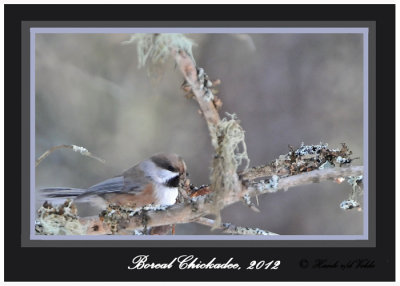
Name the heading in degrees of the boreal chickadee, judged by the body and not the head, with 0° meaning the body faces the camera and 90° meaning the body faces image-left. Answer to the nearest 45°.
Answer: approximately 270°
